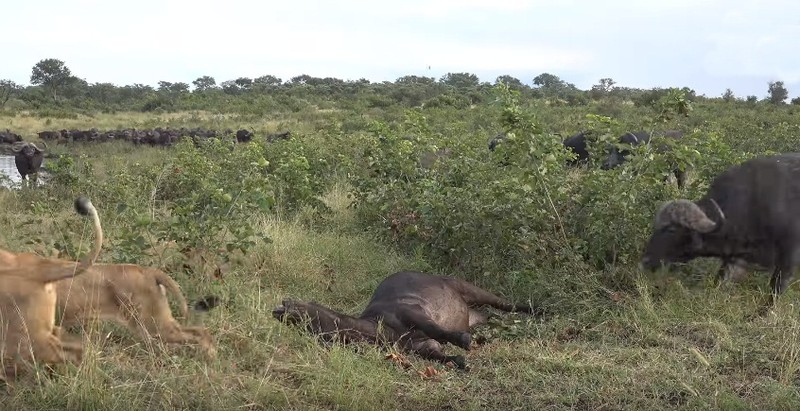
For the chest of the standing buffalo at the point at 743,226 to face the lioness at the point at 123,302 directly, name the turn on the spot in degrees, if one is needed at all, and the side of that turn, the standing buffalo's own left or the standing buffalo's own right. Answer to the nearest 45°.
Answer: approximately 45° to the standing buffalo's own left

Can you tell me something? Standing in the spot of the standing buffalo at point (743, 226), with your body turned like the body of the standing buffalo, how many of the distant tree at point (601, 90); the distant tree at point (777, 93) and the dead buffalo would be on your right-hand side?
2

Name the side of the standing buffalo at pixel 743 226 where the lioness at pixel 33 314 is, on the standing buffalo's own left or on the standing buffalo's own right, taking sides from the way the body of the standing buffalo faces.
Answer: on the standing buffalo's own left

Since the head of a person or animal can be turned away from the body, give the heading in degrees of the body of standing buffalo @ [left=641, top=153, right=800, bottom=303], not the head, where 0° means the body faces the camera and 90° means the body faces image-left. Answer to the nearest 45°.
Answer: approximately 90°

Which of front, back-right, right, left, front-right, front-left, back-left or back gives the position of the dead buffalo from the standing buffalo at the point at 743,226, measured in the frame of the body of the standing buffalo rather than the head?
front-left

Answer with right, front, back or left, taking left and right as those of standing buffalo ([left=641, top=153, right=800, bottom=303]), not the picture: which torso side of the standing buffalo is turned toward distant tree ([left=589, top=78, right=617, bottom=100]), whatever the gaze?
right

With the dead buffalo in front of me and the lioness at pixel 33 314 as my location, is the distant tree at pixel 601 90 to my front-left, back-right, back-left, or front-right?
front-left

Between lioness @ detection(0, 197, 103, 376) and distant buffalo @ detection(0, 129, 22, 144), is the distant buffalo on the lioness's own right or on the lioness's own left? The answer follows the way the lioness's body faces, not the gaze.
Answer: on the lioness's own right

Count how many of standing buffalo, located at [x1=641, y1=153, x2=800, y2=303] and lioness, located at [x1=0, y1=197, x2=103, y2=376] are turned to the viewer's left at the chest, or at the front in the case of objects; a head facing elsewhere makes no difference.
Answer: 2

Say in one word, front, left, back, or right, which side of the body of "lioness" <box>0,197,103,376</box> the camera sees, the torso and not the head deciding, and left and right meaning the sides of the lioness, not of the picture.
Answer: left

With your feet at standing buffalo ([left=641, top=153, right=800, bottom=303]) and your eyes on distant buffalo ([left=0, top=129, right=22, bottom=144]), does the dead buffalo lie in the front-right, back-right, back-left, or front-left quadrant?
front-left
